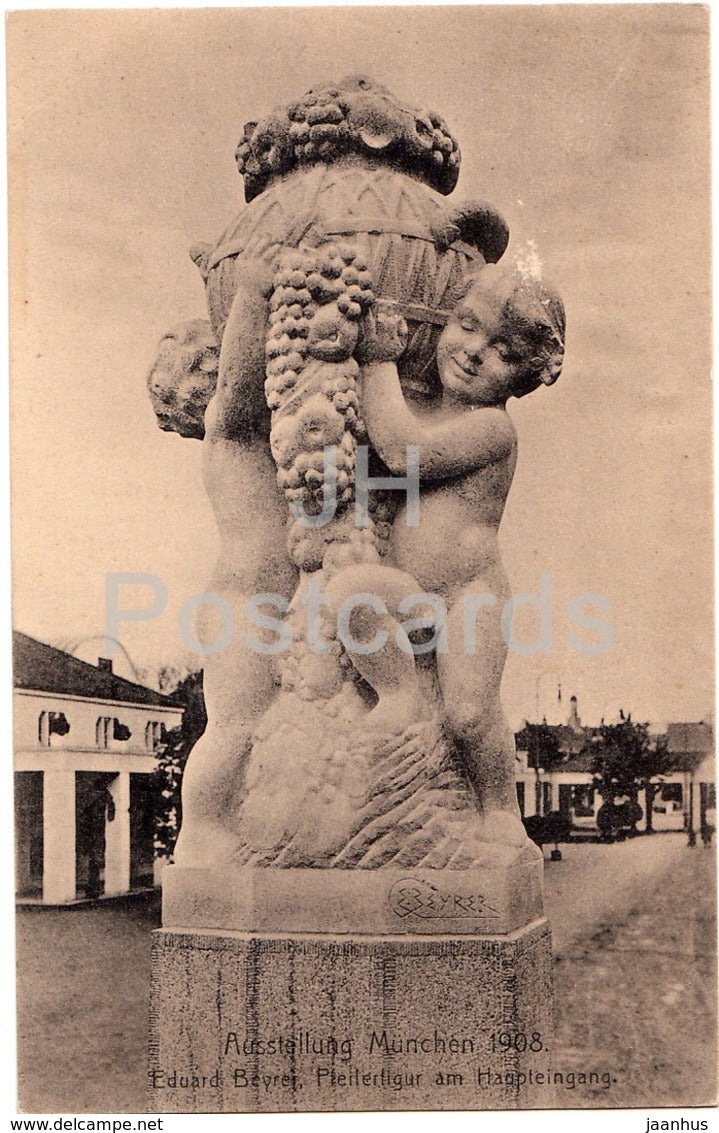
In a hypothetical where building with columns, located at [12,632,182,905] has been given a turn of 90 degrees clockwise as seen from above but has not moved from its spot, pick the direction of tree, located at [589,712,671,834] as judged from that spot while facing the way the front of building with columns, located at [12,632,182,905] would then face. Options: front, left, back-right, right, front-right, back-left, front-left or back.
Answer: back-left

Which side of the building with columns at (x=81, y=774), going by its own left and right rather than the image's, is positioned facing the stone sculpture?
front

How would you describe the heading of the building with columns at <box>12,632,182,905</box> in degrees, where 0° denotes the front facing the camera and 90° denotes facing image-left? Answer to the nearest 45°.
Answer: approximately 315°

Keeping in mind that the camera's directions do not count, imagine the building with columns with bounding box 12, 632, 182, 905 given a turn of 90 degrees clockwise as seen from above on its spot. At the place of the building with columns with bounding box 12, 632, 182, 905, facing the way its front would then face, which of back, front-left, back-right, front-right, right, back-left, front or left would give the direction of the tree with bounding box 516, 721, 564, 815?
back-left
